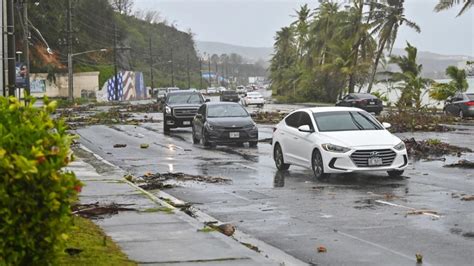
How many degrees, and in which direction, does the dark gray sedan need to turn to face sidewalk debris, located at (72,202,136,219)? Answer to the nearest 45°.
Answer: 0° — it already faces it

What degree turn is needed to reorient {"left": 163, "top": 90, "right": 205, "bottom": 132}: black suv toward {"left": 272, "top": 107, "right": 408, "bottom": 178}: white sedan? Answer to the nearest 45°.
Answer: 0° — it already faces it

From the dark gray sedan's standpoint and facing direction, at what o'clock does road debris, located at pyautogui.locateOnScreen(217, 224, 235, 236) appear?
The road debris is roughly at 12 o'clock from the dark gray sedan.

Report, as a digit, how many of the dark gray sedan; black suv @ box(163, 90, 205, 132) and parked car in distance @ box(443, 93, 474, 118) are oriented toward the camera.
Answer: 2

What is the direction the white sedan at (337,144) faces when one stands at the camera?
facing the viewer and to the right of the viewer

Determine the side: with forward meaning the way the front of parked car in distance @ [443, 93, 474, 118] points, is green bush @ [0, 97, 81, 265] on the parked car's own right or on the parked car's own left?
on the parked car's own left

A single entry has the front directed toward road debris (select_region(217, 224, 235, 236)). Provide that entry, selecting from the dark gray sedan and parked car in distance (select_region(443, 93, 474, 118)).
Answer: the dark gray sedan

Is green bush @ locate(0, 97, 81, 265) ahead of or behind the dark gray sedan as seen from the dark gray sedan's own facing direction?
ahead

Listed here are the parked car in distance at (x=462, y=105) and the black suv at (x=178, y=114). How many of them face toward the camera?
1

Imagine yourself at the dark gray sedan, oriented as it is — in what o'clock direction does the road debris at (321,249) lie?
The road debris is roughly at 12 o'clock from the dark gray sedan.

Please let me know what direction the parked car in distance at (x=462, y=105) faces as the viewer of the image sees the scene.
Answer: facing away from the viewer and to the left of the viewer

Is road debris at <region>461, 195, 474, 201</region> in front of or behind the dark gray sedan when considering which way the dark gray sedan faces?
in front

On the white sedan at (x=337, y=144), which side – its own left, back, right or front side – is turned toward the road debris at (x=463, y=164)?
left
